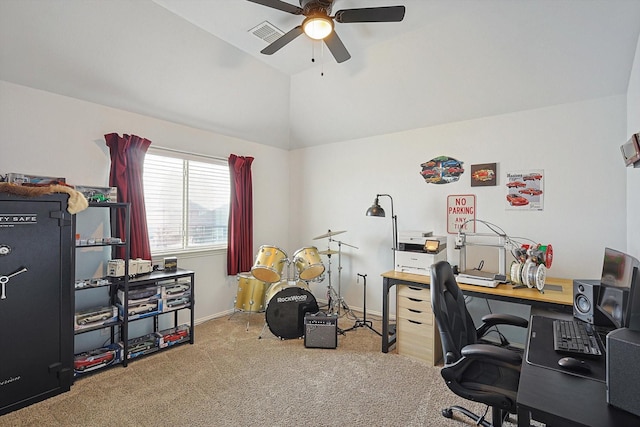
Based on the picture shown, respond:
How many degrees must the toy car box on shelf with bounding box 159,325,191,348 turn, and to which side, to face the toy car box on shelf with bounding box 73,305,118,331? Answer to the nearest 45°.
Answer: approximately 135° to its right

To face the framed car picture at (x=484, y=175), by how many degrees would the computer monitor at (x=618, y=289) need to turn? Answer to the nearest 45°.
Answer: approximately 90° to its right

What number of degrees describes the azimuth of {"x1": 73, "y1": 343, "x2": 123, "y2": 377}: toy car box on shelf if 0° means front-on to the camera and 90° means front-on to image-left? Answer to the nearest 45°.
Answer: approximately 315°

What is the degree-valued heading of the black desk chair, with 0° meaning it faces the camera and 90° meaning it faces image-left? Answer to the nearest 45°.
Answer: approximately 270°

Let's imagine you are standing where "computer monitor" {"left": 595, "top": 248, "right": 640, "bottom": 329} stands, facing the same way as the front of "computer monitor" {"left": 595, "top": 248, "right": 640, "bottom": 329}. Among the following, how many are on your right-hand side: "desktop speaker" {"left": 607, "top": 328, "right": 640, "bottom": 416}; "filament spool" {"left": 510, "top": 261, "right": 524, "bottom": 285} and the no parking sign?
2

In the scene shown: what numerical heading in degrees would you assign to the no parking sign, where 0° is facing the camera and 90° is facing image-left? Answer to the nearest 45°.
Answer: approximately 0°

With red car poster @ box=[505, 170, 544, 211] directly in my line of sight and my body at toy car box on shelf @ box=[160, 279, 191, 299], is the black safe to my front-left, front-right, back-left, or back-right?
back-right

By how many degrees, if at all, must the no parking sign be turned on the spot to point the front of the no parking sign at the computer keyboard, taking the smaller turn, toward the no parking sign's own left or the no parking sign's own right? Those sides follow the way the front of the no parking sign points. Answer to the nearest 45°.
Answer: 0° — it already faces it

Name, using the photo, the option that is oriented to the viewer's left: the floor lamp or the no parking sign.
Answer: the floor lamp

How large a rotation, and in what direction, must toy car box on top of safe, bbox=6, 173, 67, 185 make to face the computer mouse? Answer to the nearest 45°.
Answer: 0° — it already faces it

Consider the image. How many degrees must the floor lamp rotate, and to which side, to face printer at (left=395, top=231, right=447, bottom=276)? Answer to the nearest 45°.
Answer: approximately 135° to its left

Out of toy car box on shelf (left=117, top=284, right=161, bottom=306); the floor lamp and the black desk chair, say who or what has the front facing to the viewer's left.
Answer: the floor lamp

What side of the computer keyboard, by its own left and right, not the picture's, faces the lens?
left
